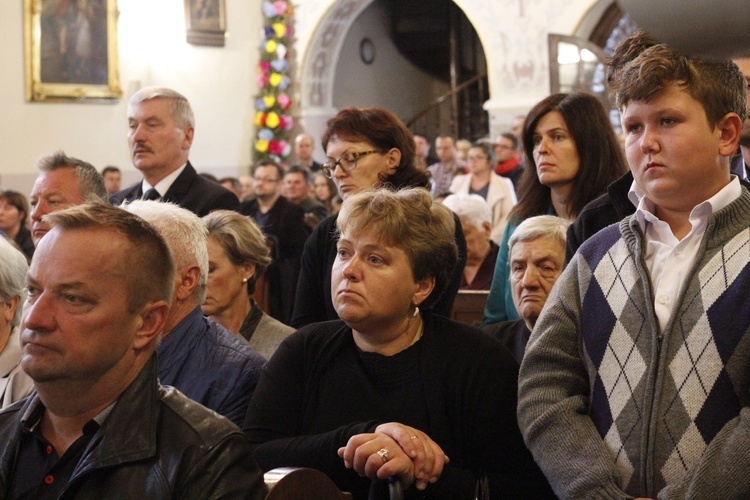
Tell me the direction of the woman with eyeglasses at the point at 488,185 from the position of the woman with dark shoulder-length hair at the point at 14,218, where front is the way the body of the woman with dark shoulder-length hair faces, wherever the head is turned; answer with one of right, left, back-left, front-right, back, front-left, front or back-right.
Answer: back-left

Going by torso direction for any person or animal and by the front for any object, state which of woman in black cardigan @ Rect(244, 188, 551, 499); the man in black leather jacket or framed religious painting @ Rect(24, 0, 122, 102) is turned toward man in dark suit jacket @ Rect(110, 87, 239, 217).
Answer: the framed religious painting

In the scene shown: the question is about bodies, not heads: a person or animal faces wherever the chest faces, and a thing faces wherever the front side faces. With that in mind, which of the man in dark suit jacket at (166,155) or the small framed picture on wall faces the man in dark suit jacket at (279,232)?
the small framed picture on wall

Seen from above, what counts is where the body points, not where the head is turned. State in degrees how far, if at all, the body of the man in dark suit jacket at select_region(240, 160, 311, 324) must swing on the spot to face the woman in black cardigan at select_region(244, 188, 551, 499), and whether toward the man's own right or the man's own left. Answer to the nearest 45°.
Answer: approximately 45° to the man's own left

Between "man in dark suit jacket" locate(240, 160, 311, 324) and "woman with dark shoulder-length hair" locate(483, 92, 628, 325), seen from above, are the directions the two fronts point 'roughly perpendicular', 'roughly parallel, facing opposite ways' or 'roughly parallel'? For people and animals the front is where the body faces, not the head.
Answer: roughly parallel

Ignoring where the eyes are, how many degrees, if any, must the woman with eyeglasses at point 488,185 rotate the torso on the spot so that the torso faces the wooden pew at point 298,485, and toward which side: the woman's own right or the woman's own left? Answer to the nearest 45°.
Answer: approximately 45° to the woman's own left

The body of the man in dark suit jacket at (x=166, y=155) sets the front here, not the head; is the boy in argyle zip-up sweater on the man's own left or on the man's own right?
on the man's own left

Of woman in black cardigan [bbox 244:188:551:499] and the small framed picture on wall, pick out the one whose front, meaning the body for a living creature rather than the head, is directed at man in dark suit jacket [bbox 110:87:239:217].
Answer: the small framed picture on wall

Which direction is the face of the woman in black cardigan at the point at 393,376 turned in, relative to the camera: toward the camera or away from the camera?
toward the camera

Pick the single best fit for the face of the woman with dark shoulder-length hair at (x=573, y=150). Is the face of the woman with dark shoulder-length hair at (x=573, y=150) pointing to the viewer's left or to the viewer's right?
to the viewer's left

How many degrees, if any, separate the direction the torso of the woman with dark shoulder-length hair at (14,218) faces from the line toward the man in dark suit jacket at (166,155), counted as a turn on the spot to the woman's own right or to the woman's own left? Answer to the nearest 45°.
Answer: approximately 45° to the woman's own left

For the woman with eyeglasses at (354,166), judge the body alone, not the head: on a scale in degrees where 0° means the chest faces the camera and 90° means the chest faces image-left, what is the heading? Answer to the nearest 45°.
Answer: approximately 45°

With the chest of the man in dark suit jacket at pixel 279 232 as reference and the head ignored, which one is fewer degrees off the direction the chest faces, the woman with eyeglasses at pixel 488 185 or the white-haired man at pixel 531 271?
the white-haired man

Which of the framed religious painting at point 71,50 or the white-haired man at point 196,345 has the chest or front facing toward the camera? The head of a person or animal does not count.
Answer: the framed religious painting
